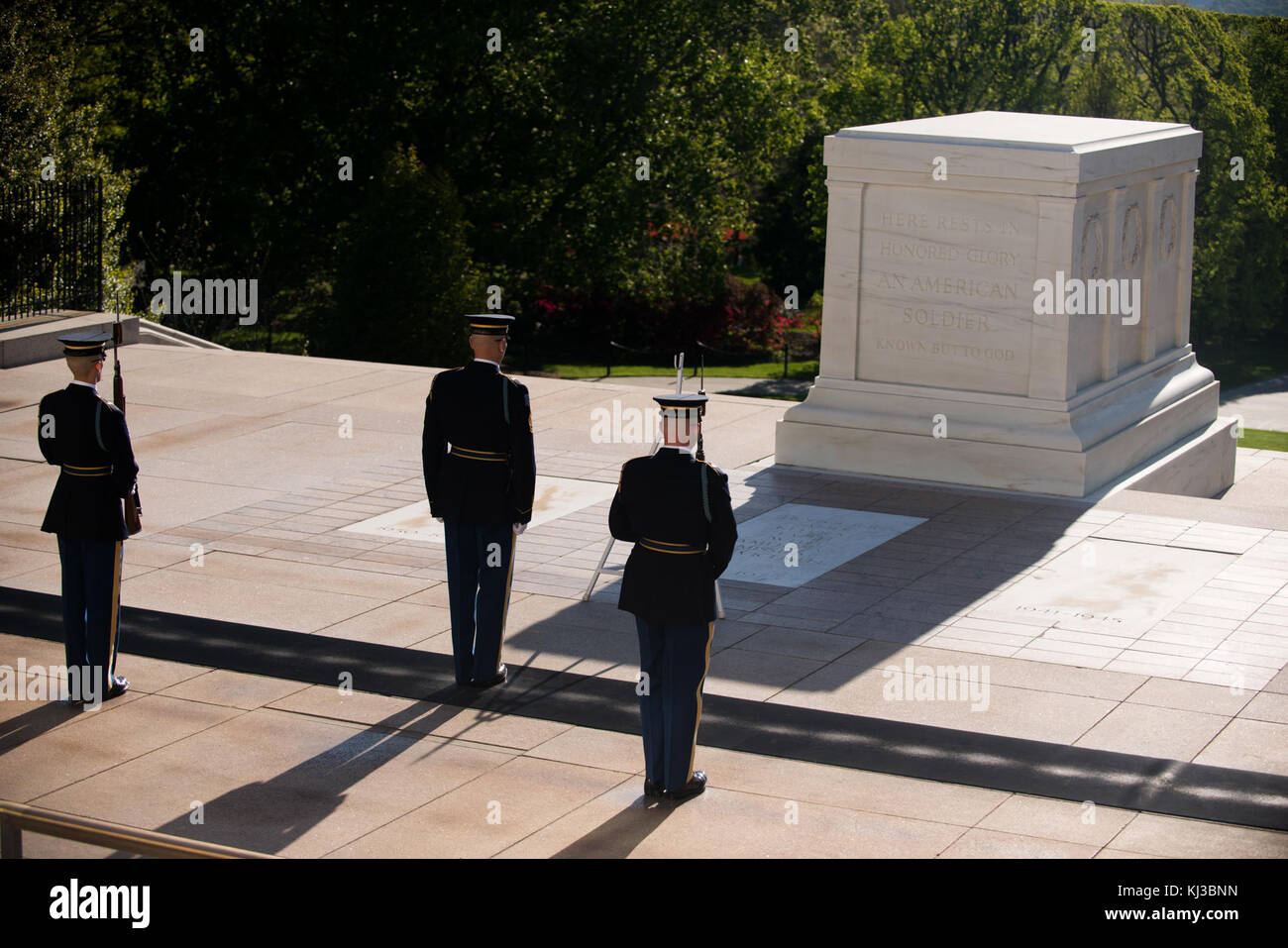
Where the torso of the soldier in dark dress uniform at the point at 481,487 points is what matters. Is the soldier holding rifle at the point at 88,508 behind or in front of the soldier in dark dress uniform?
behind

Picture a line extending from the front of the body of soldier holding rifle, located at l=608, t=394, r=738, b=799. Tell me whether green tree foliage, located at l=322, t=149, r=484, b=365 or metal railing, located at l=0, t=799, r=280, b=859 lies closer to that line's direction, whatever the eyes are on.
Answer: the green tree foliage

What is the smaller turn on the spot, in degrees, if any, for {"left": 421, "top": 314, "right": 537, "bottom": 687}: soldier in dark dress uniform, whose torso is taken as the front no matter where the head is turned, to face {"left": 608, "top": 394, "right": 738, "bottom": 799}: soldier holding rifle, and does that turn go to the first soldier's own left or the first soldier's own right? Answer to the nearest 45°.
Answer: approximately 90° to the first soldier's own right

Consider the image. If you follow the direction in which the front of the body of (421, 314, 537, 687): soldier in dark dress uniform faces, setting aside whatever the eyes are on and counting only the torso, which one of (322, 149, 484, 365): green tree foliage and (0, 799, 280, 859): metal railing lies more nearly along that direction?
the green tree foliage

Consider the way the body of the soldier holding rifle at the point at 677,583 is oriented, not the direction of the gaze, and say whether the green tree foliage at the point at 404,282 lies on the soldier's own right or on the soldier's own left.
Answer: on the soldier's own left

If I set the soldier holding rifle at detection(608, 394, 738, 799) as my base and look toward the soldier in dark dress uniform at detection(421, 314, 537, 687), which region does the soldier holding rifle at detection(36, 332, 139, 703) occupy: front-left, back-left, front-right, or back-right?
front-left

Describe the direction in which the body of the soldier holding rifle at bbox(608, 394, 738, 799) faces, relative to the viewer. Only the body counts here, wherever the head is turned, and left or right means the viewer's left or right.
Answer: facing away from the viewer and to the right of the viewer

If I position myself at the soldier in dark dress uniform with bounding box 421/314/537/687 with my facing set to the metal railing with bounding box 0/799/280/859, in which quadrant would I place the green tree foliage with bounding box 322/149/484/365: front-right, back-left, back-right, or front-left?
back-right

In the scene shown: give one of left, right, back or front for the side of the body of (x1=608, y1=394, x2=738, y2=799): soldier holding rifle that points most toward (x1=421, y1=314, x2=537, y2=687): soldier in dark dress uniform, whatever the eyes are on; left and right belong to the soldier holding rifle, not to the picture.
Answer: left

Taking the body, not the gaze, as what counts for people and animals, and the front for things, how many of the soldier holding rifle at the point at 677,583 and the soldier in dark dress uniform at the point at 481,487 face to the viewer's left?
0

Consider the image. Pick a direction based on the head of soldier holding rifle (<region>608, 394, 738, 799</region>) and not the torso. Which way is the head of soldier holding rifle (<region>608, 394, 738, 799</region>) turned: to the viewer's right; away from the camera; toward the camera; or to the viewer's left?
away from the camera

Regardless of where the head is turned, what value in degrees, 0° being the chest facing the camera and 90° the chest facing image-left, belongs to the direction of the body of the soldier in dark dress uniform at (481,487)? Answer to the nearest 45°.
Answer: approximately 225°

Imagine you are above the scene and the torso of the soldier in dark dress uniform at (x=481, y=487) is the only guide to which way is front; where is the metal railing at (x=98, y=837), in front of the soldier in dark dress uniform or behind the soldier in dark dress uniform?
behind
